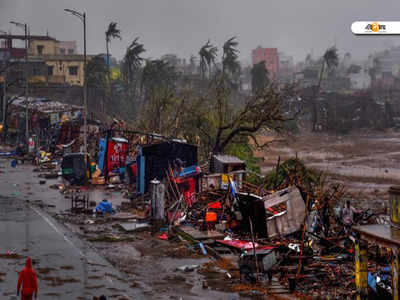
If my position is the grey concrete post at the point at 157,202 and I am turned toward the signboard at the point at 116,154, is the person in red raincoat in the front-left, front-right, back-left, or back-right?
back-left

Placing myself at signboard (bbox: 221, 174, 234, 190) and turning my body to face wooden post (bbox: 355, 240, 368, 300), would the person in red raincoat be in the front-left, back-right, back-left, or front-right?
front-right

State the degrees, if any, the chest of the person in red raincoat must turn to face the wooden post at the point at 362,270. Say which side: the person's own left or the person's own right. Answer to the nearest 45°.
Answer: approximately 90° to the person's own right

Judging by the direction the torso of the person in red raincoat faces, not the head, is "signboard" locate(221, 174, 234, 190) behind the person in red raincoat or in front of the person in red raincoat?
in front

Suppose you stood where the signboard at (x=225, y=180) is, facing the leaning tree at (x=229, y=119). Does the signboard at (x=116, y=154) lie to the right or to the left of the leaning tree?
left

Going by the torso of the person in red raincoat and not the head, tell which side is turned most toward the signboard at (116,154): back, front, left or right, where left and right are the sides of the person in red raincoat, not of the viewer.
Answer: front

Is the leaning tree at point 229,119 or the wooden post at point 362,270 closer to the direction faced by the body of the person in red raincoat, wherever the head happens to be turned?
the leaning tree

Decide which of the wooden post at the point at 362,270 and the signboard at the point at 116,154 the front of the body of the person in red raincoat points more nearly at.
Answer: the signboard

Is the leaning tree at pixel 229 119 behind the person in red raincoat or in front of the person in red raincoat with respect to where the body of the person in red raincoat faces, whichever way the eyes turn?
in front

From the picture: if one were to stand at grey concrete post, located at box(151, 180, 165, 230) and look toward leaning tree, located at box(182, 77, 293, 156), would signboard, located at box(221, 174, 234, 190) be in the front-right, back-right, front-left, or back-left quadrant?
front-right

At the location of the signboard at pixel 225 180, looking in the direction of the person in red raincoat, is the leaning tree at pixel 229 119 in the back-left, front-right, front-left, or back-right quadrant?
back-right

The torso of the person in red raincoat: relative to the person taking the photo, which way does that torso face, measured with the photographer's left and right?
facing away from the viewer

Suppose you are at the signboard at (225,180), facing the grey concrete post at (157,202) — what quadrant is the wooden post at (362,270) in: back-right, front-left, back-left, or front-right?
front-left

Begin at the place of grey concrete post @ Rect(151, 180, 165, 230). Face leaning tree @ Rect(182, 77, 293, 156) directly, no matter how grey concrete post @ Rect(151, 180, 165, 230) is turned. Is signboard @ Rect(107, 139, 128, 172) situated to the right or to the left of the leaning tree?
left
